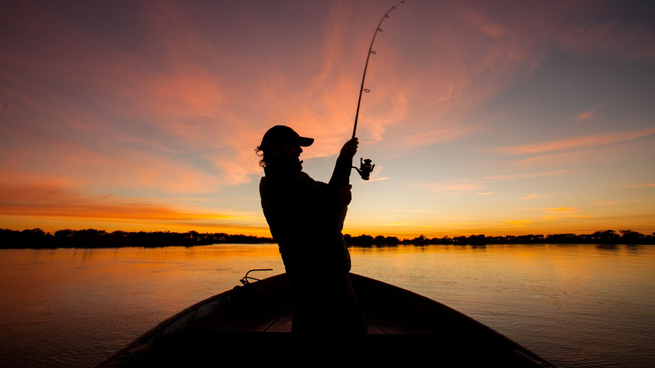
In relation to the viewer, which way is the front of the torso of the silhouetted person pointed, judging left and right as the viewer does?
facing to the right of the viewer

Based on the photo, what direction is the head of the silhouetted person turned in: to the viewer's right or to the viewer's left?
to the viewer's right
